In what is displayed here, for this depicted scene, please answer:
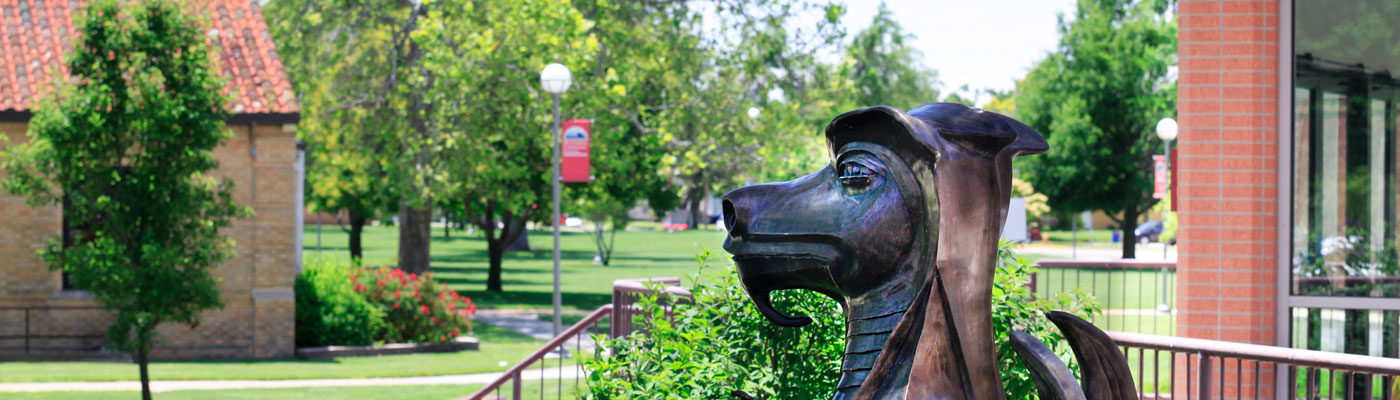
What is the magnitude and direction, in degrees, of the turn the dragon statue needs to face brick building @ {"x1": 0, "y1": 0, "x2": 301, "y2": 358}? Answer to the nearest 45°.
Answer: approximately 45° to its right

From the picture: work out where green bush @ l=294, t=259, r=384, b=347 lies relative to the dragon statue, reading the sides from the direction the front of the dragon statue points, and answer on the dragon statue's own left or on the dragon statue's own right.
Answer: on the dragon statue's own right

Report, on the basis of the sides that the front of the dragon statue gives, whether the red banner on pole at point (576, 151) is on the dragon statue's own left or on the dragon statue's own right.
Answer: on the dragon statue's own right

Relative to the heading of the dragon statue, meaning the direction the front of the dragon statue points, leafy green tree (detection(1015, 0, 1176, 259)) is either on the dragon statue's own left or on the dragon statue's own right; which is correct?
on the dragon statue's own right

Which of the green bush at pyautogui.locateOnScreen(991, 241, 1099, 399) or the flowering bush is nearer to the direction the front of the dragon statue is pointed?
the flowering bush

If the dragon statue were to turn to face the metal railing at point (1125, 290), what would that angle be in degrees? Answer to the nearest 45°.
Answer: approximately 90° to its right

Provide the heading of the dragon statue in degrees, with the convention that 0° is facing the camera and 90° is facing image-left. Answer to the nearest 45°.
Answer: approximately 90°

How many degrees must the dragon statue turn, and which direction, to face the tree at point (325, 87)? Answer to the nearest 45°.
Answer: approximately 45° to its right

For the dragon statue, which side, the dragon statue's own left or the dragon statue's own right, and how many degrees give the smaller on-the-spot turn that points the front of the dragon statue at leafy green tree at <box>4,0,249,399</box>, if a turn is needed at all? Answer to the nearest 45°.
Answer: approximately 45° to the dragon statue's own right

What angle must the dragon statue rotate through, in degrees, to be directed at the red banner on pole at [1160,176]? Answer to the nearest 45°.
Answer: approximately 90° to its right
